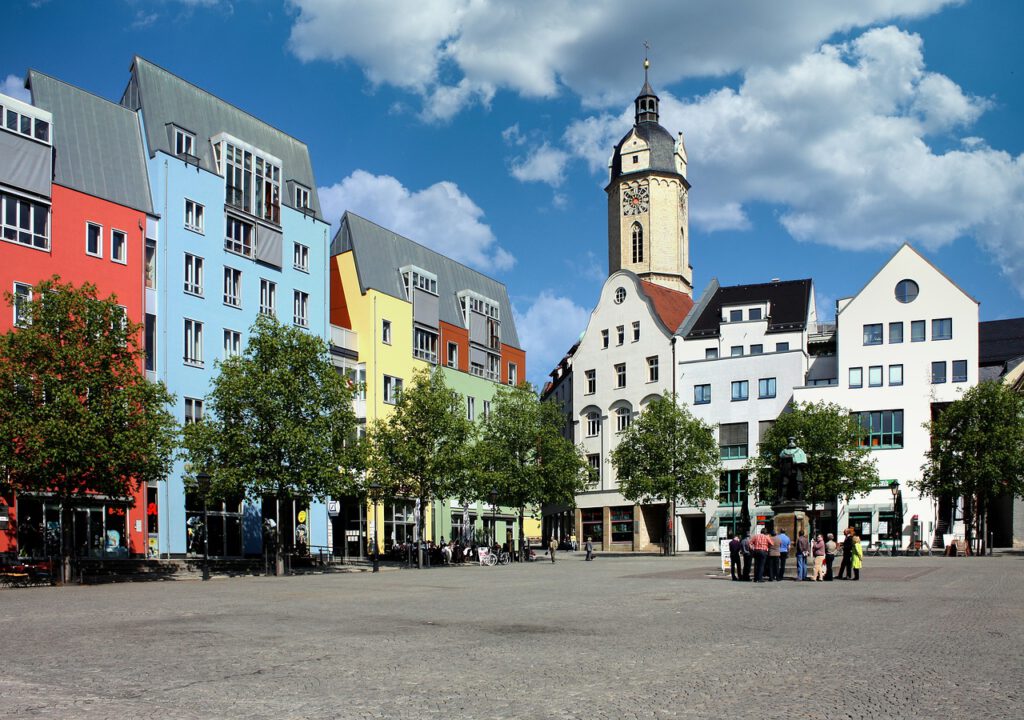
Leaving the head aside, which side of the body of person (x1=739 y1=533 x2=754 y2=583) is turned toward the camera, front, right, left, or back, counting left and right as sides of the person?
right

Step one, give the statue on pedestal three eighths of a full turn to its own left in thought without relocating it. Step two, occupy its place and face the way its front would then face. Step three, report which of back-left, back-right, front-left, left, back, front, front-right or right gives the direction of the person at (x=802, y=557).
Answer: right

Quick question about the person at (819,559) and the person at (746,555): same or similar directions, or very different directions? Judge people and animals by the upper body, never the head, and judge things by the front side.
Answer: very different directions

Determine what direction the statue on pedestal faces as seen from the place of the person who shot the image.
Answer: facing the viewer and to the left of the viewer

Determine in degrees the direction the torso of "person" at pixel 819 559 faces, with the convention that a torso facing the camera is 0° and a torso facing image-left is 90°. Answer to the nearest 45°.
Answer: approximately 90°
